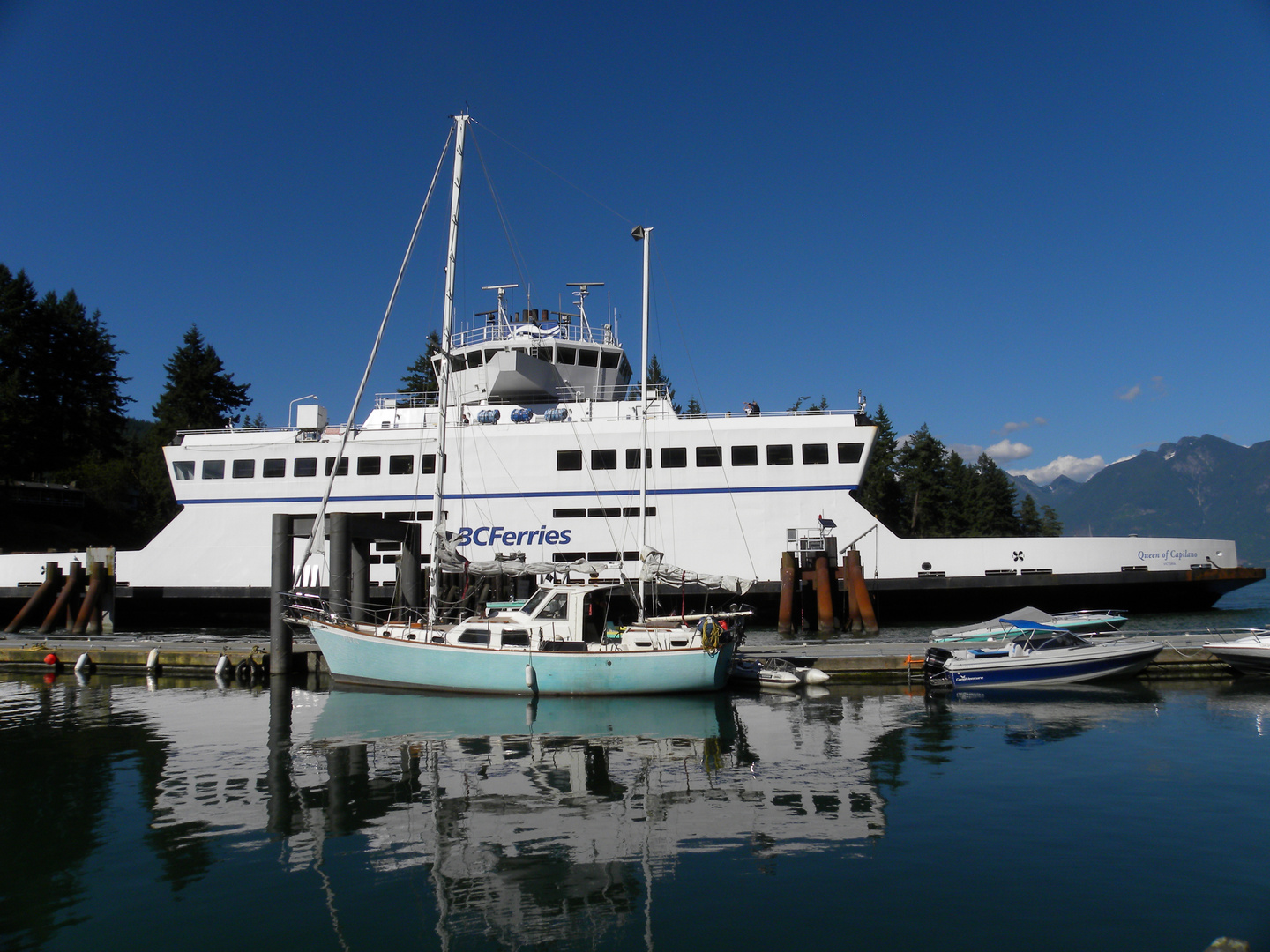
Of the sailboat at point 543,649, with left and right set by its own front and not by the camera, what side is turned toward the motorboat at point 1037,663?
back

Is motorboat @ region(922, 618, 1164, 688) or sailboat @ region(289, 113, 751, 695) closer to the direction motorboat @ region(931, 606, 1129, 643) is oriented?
the motorboat

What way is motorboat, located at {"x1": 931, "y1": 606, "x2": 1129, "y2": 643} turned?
to the viewer's right

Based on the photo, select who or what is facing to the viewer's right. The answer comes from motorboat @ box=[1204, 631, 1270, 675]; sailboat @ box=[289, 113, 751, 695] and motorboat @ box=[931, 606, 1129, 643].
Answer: motorboat @ box=[931, 606, 1129, 643]

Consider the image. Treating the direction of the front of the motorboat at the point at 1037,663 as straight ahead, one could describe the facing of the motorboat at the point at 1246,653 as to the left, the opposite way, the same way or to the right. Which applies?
the opposite way

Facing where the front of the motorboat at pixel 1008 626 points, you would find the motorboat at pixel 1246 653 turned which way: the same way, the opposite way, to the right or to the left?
the opposite way

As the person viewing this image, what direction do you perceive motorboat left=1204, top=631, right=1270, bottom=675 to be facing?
facing to the left of the viewer

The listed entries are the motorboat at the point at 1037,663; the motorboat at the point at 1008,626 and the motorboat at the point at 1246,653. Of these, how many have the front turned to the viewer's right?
2

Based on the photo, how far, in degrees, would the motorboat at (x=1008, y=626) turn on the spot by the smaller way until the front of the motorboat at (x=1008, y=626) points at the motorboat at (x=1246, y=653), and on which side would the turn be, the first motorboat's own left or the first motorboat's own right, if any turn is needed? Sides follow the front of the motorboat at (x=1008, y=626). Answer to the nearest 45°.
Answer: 0° — it already faces it

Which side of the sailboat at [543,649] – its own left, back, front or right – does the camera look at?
left

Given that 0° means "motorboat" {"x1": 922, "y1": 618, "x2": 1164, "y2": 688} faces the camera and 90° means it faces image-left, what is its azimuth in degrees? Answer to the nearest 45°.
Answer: approximately 270°

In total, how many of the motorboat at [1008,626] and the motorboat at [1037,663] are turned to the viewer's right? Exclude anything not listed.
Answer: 2
